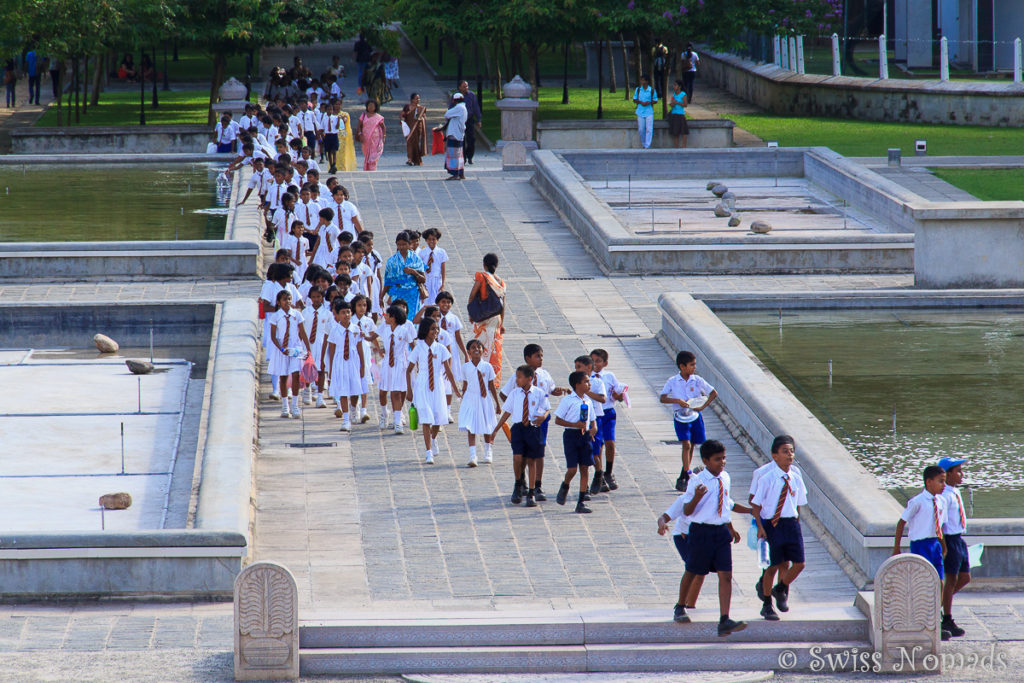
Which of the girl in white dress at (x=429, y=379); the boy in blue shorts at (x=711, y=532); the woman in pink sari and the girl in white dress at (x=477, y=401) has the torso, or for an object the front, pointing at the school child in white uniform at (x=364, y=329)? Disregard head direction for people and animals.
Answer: the woman in pink sari

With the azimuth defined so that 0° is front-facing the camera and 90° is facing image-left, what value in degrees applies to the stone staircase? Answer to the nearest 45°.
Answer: approximately 0°

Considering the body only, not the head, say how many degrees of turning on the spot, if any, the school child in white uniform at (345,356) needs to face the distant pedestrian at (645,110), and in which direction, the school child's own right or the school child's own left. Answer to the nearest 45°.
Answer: approximately 180°

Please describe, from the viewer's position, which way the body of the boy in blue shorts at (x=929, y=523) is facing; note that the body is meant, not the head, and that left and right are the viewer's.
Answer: facing the viewer and to the right of the viewer

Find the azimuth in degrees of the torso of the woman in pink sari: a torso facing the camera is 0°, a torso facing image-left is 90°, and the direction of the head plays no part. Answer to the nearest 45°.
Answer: approximately 0°

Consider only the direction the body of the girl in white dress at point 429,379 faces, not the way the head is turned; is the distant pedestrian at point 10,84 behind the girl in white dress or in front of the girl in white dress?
behind
